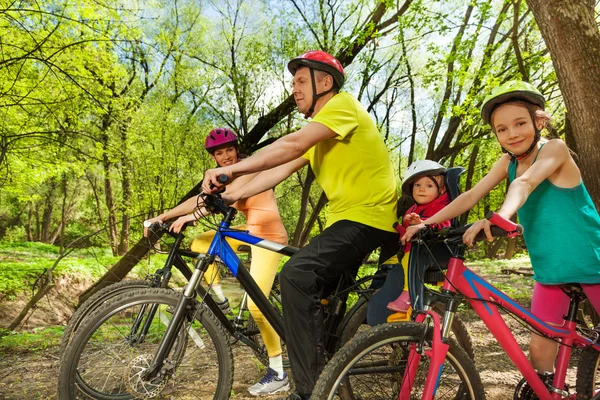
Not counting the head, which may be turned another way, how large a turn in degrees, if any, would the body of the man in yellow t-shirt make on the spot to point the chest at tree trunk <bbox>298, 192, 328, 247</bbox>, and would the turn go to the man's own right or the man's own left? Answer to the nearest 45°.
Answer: approximately 90° to the man's own right

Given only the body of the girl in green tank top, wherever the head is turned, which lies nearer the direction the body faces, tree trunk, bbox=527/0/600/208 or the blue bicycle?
the blue bicycle

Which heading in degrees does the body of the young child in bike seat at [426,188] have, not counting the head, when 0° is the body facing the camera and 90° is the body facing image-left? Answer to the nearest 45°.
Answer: approximately 45°

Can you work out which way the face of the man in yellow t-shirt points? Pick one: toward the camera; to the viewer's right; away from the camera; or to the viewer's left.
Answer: to the viewer's left

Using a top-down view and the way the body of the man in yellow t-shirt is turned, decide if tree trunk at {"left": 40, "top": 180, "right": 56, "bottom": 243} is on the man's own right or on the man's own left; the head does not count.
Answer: on the man's own right

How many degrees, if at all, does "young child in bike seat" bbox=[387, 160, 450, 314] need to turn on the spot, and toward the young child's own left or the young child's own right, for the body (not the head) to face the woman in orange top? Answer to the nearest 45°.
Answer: approximately 45° to the young child's own right

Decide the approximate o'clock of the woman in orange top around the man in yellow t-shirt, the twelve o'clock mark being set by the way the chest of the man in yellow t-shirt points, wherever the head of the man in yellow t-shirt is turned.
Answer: The woman in orange top is roughly at 2 o'clock from the man in yellow t-shirt.

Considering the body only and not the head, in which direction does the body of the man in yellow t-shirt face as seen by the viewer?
to the viewer's left

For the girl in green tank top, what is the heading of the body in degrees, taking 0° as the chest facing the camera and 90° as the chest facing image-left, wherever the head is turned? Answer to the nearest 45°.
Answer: approximately 45°

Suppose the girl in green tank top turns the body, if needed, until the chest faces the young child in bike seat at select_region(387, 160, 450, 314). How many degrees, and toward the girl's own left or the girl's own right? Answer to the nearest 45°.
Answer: approximately 90° to the girl's own right
